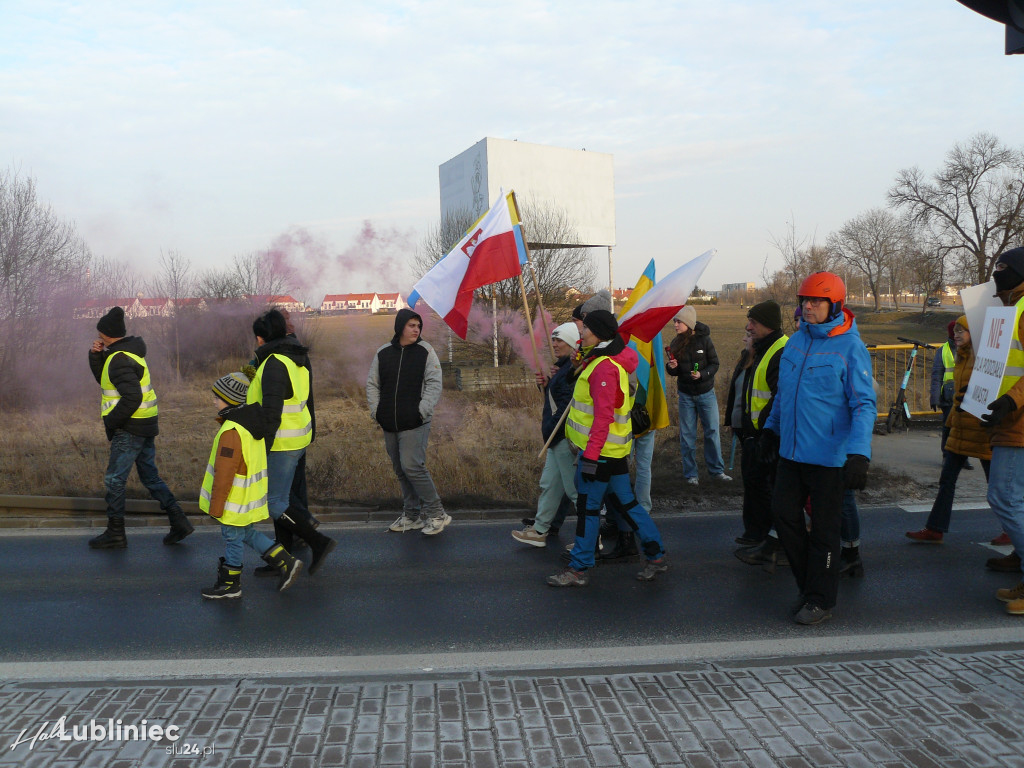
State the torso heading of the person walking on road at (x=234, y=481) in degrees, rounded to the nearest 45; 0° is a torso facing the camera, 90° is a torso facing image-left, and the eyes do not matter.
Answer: approximately 90°

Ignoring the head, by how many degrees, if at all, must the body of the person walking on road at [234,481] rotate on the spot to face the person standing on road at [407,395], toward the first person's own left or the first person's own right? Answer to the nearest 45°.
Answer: approximately 135° to the first person's own right

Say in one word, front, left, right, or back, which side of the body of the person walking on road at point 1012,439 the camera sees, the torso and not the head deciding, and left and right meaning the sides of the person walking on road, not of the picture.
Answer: left

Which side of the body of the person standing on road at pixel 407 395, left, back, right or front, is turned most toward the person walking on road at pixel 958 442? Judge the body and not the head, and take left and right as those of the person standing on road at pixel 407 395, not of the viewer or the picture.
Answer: left

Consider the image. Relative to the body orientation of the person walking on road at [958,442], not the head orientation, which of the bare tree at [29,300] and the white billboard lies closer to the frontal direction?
the bare tree

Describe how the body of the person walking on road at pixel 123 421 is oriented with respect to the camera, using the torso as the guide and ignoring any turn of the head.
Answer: to the viewer's left

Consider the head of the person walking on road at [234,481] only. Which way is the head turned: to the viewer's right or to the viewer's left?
to the viewer's left

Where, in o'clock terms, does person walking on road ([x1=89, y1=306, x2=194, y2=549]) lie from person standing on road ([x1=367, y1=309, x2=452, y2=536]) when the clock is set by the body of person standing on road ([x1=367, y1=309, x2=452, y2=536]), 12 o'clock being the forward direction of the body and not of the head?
person walking on road ([x1=89, y1=306, x2=194, y2=549]) is roughly at 3 o'clock from person standing on road ([x1=367, y1=309, x2=452, y2=536]).

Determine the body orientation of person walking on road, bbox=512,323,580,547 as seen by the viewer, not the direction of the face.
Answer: to the viewer's left

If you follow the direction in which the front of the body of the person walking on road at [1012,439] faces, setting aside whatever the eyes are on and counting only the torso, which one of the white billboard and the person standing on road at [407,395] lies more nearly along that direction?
the person standing on road

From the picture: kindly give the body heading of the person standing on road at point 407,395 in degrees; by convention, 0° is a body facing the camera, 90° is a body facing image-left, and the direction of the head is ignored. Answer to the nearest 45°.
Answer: approximately 0°
